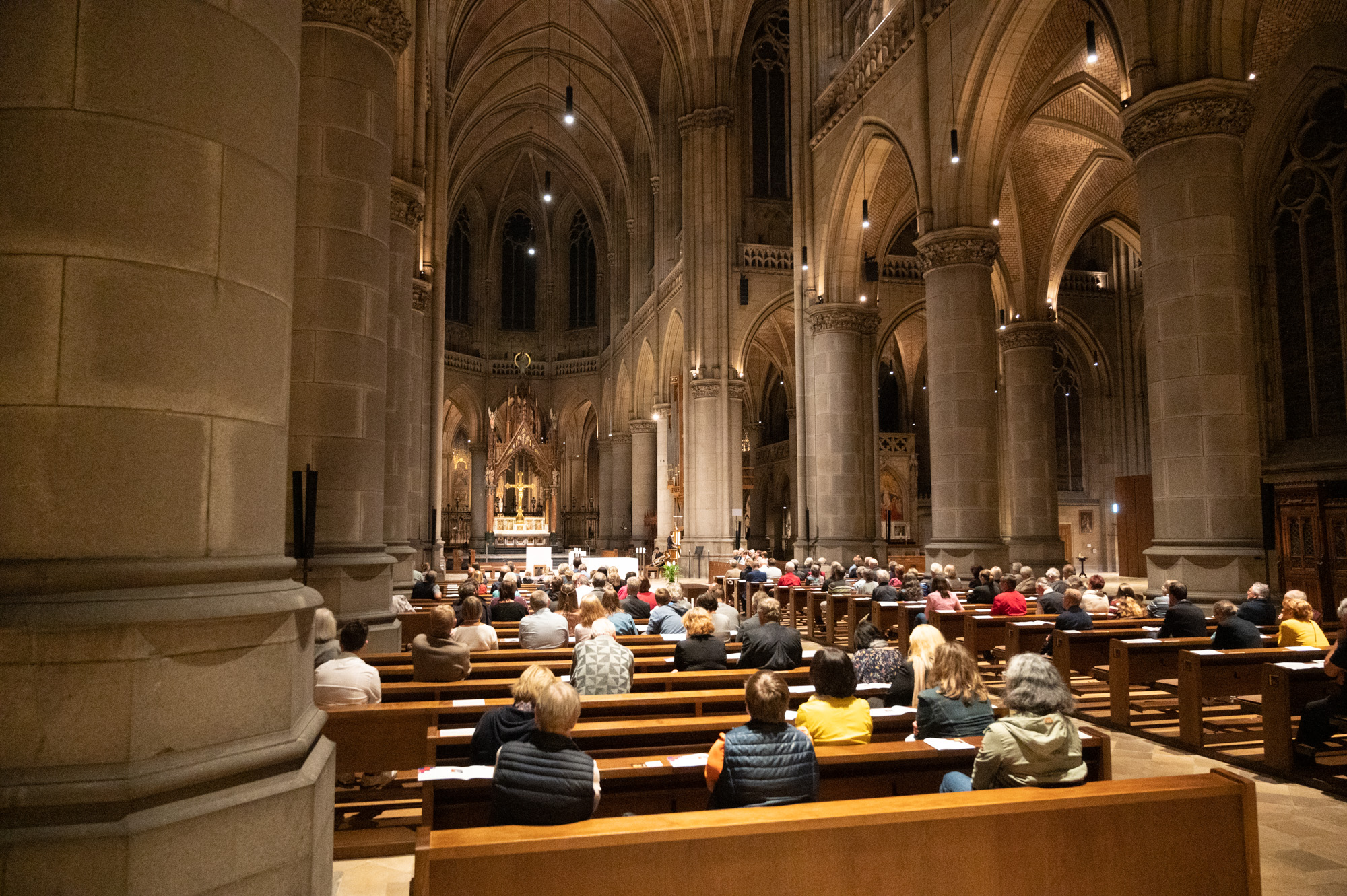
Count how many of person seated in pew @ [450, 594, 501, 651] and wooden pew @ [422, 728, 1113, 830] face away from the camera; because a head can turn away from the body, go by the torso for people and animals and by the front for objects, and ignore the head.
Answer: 2

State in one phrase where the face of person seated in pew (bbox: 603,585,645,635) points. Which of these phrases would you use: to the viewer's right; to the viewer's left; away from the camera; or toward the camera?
away from the camera

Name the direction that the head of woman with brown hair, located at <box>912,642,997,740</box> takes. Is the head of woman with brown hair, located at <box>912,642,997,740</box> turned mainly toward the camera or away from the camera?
away from the camera

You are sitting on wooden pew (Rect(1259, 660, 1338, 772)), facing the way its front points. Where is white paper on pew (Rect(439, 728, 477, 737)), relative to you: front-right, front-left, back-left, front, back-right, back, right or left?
left

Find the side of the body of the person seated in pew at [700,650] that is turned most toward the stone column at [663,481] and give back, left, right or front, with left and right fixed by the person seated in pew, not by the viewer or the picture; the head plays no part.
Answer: front

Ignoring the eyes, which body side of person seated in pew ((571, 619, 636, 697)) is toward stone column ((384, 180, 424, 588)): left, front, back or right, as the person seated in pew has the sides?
front

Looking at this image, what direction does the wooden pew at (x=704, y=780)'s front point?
away from the camera

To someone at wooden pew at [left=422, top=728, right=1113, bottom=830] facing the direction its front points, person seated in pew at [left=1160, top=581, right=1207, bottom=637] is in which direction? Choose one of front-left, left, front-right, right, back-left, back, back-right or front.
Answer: front-right

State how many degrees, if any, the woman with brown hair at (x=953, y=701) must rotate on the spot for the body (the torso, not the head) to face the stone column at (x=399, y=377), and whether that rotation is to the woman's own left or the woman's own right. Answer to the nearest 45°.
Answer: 0° — they already face it

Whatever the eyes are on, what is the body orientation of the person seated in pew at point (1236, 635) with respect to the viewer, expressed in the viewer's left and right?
facing away from the viewer and to the left of the viewer

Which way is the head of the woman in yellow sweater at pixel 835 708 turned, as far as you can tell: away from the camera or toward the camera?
away from the camera

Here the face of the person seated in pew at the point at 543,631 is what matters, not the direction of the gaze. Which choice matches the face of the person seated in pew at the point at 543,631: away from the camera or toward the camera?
away from the camera

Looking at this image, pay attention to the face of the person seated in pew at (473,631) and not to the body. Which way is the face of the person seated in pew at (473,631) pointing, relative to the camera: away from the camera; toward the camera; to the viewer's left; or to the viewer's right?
away from the camera

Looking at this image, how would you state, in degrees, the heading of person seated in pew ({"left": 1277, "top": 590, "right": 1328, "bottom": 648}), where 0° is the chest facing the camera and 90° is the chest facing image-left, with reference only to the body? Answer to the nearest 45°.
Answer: approximately 135°

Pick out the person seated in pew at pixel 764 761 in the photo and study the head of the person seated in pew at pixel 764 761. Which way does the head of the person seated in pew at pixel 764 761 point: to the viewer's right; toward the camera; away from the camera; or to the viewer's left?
away from the camera
